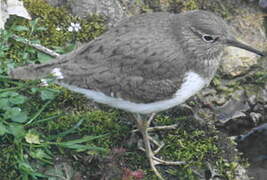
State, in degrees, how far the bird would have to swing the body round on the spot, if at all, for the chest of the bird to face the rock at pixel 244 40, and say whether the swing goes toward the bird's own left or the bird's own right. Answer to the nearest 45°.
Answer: approximately 45° to the bird's own left

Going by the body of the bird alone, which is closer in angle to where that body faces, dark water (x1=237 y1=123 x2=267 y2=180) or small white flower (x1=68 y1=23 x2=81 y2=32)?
the dark water

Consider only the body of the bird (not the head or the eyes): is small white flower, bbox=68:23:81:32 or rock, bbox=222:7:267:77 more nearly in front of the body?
the rock

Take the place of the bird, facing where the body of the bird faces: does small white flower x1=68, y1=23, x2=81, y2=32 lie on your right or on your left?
on your left

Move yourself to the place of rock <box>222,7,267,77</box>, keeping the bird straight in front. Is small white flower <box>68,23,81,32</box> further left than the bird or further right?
right

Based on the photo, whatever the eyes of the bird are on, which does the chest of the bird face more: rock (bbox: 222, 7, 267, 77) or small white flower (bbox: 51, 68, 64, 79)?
the rock

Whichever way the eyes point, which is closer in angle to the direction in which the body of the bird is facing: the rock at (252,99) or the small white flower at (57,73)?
the rock

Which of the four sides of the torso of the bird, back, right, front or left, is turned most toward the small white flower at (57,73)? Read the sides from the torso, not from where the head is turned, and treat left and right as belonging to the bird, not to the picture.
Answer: back

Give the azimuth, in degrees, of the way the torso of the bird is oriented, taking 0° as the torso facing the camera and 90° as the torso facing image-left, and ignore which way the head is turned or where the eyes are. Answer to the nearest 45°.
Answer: approximately 270°
